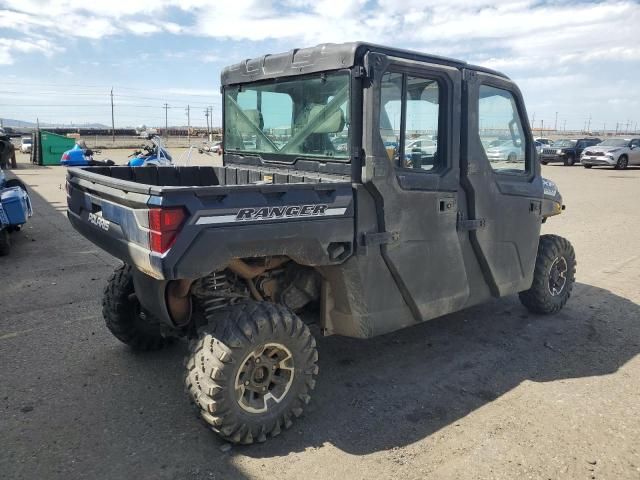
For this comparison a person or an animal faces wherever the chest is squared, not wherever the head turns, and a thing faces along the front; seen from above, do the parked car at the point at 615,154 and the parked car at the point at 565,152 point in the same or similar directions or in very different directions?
same or similar directions

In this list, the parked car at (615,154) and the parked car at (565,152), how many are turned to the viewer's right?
0

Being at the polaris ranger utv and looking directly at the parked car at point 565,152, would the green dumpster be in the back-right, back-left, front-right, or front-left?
front-left

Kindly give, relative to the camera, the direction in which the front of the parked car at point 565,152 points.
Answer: facing the viewer and to the left of the viewer

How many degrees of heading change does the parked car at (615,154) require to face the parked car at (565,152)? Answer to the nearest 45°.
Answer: approximately 90° to its right

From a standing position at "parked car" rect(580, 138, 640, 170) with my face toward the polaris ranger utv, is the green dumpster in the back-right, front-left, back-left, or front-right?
front-right

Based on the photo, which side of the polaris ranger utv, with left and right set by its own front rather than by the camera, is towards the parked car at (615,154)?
front

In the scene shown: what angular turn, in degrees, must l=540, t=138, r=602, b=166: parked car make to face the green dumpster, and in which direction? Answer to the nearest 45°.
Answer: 0° — it already faces it

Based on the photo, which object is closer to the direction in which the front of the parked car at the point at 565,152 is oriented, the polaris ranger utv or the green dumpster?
the green dumpster

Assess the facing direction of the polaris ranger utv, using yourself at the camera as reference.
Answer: facing away from the viewer and to the right of the viewer
